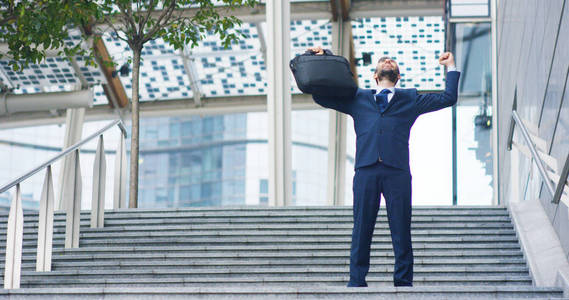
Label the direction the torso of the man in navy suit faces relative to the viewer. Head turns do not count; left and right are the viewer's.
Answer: facing the viewer

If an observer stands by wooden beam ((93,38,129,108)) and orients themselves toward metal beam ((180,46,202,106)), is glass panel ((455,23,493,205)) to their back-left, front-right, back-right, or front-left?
front-right

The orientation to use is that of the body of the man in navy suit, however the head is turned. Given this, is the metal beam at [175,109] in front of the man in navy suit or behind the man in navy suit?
behind

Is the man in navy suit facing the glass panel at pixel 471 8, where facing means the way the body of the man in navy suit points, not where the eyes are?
no

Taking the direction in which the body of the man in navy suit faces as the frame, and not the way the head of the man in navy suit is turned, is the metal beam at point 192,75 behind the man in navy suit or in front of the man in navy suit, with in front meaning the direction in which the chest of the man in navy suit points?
behind

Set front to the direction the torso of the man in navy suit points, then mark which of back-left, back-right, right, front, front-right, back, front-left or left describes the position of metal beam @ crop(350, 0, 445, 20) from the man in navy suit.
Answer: back

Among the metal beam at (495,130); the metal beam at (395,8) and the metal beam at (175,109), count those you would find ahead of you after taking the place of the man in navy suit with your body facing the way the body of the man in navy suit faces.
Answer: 0

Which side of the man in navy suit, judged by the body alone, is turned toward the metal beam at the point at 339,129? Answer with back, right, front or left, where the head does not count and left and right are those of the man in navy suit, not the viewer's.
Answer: back

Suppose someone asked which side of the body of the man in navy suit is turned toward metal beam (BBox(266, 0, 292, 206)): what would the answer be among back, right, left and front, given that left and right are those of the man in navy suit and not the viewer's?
back

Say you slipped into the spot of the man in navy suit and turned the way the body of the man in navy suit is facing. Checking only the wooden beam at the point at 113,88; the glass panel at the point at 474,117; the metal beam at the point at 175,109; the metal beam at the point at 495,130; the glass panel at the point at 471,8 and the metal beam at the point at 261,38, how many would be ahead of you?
0

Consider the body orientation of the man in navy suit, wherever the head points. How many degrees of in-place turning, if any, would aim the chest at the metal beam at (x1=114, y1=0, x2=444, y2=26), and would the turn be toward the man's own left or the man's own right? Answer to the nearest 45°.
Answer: approximately 180°

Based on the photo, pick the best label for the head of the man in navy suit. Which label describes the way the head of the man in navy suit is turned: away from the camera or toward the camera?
toward the camera

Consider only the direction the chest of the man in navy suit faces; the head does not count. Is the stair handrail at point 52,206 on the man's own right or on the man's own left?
on the man's own right
